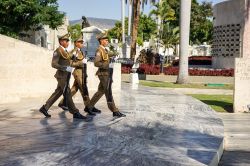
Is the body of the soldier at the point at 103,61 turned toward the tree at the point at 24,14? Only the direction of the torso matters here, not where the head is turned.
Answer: no

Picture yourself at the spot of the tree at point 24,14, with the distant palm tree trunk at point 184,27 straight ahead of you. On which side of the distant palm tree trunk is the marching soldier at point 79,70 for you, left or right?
right

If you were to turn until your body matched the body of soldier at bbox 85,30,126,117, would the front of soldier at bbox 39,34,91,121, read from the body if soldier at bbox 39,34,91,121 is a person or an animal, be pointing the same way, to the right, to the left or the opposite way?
the same way

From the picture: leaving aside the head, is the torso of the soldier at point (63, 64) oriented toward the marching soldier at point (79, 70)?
no
